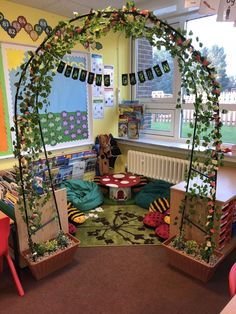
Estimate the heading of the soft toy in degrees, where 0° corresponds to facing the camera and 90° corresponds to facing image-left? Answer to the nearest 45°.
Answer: approximately 315°

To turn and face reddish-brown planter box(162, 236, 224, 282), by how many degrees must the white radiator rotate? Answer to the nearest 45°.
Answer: approximately 45° to its left

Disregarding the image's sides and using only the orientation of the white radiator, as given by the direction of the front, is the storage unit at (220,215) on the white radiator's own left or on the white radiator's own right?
on the white radiator's own left
